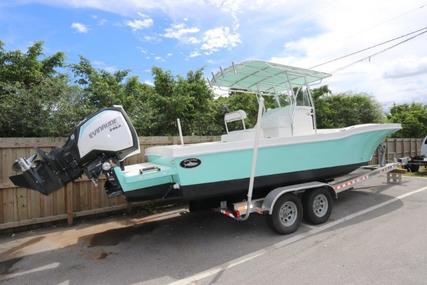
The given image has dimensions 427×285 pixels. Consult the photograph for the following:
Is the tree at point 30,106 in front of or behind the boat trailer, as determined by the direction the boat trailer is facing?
behind

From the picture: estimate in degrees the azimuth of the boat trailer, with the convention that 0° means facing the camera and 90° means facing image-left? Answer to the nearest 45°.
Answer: approximately 225°
